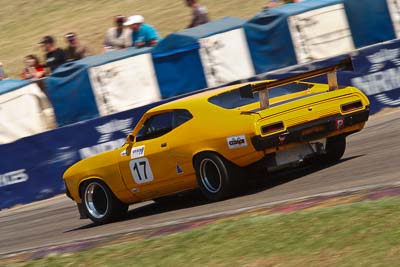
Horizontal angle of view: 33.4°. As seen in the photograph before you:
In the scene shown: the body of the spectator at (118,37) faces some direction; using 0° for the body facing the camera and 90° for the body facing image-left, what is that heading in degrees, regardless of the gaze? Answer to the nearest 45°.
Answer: approximately 0°

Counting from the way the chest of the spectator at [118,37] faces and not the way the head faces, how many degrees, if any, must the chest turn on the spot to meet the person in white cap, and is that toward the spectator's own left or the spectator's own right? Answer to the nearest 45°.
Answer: approximately 45° to the spectator's own left

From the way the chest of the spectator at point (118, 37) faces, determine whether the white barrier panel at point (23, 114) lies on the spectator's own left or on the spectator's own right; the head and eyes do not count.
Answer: on the spectator's own right

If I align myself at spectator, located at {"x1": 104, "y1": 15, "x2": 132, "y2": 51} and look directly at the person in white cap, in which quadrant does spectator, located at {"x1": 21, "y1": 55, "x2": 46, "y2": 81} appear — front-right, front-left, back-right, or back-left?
back-right

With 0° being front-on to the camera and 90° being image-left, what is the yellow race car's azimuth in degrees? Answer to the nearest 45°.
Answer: approximately 135°

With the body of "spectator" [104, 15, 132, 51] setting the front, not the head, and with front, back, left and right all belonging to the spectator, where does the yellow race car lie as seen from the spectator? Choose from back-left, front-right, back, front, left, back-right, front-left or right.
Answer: front

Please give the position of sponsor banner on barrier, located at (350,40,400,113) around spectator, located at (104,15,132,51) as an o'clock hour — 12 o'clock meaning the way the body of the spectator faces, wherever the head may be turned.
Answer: The sponsor banner on barrier is roughly at 10 o'clock from the spectator.

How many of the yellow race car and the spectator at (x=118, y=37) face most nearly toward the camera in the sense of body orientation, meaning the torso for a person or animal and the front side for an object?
1

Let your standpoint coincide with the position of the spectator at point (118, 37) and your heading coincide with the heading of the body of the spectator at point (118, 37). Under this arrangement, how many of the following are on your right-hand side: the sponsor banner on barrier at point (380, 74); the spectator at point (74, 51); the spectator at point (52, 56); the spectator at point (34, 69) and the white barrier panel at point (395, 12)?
3

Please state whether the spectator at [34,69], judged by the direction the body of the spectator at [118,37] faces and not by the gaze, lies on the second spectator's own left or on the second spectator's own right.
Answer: on the second spectator's own right
